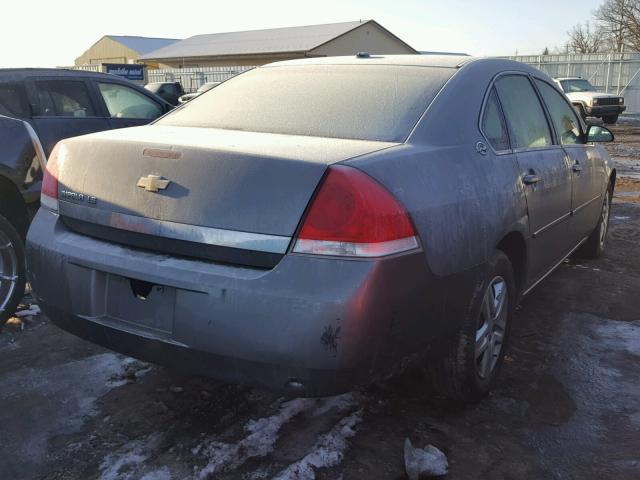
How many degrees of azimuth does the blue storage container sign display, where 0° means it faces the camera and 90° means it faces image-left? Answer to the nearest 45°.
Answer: approximately 0°

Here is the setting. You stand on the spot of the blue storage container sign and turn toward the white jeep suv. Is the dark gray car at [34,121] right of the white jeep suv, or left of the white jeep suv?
right

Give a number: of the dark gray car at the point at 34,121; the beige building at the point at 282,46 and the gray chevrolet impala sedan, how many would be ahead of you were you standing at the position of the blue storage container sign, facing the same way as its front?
2

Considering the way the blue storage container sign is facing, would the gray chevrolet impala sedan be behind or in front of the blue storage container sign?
in front

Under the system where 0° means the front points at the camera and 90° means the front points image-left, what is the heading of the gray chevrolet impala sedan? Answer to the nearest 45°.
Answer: approximately 225°

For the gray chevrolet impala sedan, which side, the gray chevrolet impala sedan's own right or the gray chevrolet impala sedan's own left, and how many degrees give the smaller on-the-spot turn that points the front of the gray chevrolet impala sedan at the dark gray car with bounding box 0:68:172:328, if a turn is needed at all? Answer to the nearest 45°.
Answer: approximately 90° to the gray chevrolet impala sedan's own left

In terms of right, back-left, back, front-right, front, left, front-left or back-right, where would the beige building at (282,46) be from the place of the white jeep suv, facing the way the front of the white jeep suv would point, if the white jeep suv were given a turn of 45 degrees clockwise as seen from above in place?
back-right

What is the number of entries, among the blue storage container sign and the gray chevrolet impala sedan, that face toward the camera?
1

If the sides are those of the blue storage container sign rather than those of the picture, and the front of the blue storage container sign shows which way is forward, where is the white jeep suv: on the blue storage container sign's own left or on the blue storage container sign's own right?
on the blue storage container sign's own left

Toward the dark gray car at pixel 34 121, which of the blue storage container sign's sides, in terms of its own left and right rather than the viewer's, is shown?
front

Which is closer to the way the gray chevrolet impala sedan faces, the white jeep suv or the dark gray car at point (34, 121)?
the white jeep suv

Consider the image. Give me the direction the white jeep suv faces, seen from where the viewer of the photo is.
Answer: facing the viewer and to the right of the viewer
